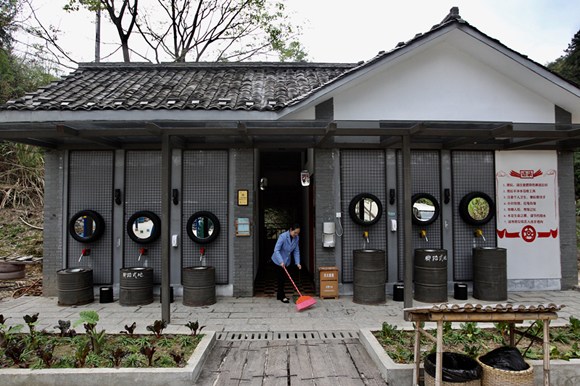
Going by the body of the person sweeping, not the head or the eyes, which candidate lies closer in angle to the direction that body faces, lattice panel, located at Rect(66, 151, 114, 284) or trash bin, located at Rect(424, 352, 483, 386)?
the trash bin

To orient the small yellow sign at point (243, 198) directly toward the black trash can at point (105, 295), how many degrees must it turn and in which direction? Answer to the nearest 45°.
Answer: approximately 90° to its right

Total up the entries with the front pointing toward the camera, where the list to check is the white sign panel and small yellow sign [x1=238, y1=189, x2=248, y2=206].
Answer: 2

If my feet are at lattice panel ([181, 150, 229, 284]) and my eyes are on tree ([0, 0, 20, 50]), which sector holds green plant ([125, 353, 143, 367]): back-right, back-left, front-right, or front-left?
back-left

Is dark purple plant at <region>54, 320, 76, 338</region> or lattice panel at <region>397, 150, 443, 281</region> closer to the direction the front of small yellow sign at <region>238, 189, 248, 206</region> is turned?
the dark purple plant

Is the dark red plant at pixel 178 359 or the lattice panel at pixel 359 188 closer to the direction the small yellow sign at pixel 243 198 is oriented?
the dark red plant

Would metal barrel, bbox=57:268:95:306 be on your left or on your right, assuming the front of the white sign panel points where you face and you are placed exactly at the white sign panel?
on your right

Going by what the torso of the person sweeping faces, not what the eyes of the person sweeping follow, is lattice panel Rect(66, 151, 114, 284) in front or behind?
behind

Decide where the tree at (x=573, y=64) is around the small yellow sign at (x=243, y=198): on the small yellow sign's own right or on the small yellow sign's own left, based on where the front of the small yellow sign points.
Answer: on the small yellow sign's own left

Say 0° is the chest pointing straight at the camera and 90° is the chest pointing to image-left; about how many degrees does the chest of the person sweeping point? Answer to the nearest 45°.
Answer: approximately 315°

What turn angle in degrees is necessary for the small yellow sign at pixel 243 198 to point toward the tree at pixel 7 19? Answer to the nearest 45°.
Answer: approximately 135° to its right

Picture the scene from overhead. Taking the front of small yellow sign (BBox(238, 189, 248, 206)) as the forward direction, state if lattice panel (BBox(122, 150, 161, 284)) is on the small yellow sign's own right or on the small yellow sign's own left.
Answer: on the small yellow sign's own right

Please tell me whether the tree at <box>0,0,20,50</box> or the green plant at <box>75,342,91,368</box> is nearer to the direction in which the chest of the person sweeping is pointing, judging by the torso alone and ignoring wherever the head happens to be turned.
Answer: the green plant

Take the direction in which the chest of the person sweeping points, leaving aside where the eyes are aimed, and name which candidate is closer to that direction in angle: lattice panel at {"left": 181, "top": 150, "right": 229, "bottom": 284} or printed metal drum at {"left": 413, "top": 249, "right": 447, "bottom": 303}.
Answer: the printed metal drum
